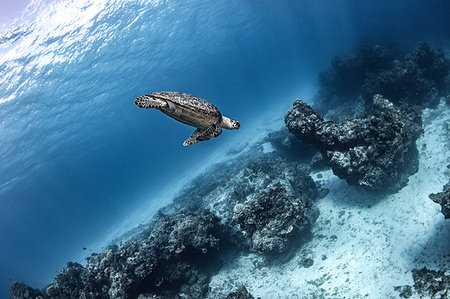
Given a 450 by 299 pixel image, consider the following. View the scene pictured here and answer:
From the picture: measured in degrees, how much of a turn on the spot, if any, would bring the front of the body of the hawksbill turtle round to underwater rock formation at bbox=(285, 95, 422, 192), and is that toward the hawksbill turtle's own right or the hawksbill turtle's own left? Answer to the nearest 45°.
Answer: approximately 45° to the hawksbill turtle's own left

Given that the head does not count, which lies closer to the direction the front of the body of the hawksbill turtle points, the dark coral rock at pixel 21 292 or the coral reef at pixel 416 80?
the coral reef

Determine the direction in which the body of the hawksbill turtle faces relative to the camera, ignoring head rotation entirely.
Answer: to the viewer's right
